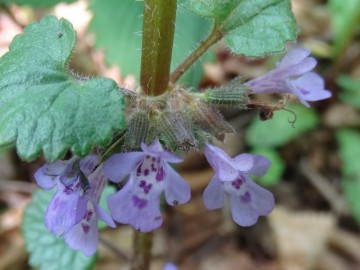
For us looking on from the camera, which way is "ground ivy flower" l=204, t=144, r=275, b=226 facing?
facing the viewer and to the right of the viewer
